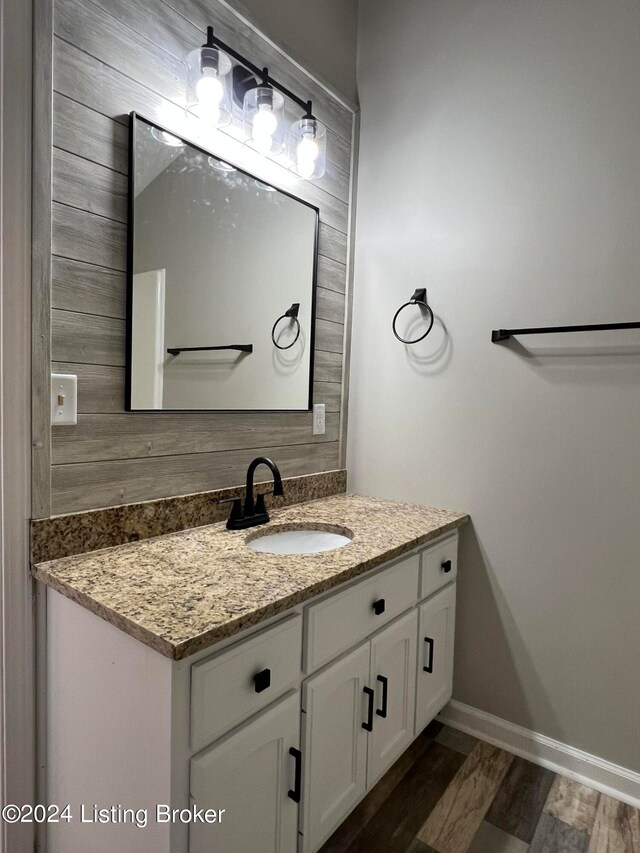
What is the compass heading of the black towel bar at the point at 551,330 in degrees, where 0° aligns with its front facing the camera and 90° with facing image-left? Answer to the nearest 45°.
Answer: approximately 45°

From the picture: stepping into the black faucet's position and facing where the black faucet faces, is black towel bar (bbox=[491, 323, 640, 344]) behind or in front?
in front
